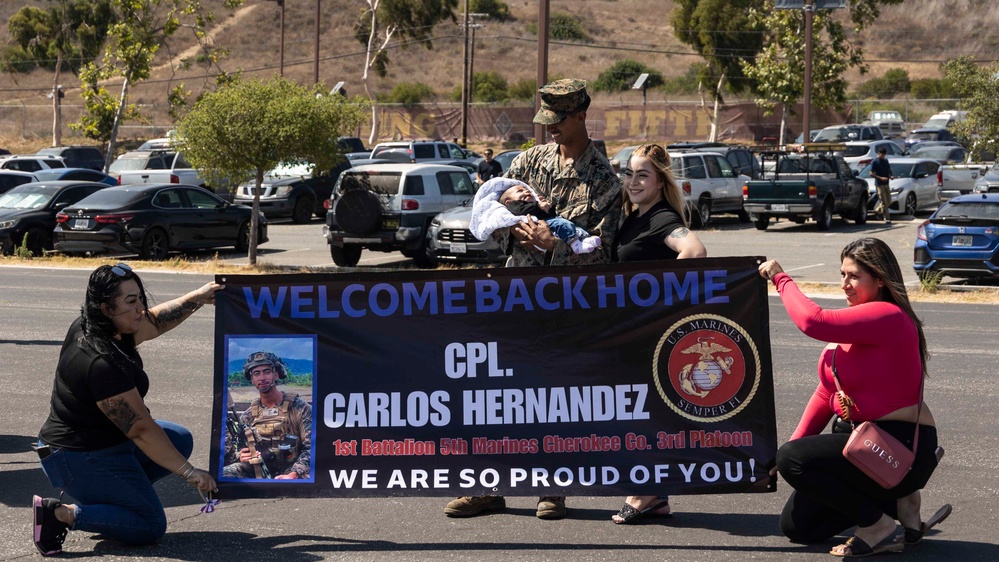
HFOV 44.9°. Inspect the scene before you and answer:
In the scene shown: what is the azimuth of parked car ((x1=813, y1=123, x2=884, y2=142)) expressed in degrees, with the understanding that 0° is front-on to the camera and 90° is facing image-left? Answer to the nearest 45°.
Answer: approximately 45°

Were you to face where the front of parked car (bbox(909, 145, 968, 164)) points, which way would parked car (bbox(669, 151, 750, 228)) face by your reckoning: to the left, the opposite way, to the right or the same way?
the opposite way

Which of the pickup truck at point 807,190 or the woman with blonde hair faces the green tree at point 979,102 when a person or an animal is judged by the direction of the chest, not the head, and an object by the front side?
the pickup truck

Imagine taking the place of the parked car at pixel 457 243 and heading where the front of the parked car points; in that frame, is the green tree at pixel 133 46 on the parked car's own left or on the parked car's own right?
on the parked car's own right

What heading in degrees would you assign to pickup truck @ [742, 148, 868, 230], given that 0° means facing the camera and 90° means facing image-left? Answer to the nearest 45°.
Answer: approximately 225°

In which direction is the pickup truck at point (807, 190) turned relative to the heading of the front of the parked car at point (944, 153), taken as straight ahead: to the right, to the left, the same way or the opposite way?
the opposite way

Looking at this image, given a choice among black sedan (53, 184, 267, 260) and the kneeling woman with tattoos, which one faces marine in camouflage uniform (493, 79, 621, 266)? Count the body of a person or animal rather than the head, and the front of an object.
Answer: the kneeling woman with tattoos

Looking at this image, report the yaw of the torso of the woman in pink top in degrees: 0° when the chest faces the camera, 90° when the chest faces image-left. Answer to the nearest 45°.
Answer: approximately 90°

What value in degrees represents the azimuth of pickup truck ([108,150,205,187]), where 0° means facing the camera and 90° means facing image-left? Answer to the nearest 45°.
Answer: approximately 225°

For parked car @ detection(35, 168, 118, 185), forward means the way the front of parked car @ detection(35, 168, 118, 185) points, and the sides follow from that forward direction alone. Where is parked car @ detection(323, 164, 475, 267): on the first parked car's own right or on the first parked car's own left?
on the first parked car's own left

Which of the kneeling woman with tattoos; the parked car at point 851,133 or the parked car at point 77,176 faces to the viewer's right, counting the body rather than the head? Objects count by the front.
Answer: the kneeling woman with tattoos
